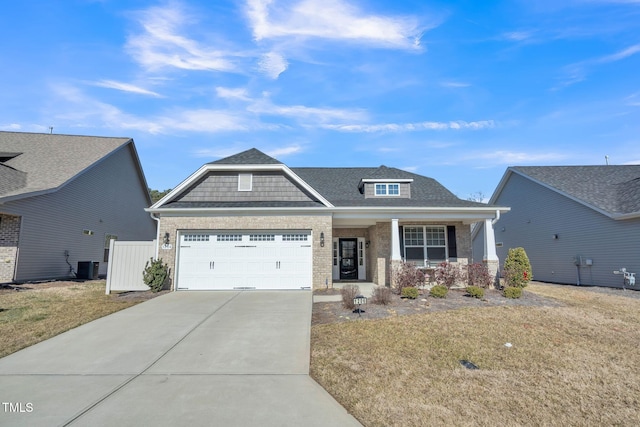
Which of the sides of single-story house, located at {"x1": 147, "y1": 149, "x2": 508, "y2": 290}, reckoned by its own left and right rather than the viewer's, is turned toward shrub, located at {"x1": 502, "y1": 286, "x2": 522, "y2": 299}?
left

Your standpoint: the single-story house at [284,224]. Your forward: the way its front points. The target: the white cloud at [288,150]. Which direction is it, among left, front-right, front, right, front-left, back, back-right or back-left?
back

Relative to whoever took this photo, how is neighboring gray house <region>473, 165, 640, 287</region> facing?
facing the viewer and to the right of the viewer

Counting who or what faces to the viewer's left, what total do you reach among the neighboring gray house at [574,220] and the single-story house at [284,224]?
0

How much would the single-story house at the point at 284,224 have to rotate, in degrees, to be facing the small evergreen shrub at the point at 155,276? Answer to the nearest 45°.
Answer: approximately 90° to its right

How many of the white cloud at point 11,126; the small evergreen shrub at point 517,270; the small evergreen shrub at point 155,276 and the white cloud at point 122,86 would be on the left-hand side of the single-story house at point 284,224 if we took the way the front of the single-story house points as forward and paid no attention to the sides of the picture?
1

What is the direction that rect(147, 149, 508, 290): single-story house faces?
toward the camera

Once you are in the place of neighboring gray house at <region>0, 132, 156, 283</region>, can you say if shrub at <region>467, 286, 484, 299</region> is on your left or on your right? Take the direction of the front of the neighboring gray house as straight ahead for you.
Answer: on your left

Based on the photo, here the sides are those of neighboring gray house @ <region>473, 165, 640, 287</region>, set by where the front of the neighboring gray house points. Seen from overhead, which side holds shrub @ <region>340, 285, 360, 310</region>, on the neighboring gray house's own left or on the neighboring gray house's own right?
on the neighboring gray house's own right
